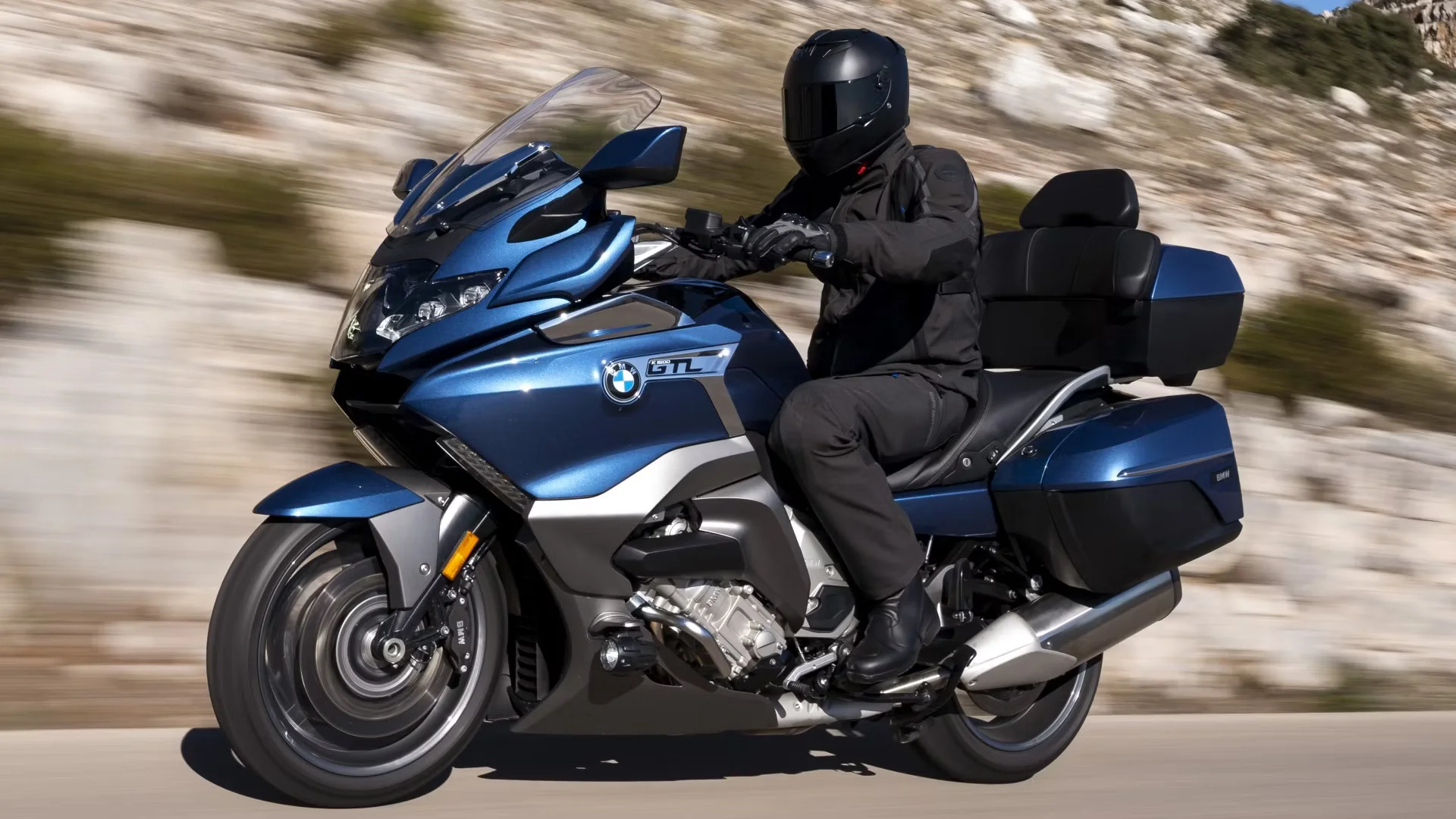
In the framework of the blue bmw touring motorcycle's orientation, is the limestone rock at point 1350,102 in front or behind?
behind

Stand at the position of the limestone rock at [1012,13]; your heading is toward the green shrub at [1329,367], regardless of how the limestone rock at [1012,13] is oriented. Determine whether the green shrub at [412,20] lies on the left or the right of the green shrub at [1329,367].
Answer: right

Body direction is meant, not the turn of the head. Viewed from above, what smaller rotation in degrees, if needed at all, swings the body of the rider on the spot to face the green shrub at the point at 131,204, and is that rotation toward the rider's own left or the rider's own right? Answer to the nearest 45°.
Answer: approximately 90° to the rider's own right

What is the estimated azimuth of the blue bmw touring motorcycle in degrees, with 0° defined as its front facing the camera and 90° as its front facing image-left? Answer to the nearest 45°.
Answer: approximately 45°

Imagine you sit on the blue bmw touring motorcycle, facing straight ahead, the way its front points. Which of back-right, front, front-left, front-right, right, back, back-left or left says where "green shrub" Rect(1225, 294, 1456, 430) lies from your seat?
back

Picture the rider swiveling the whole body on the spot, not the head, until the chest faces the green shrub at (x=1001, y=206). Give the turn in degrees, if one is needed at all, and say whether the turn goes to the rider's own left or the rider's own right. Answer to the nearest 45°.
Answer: approximately 135° to the rider's own right

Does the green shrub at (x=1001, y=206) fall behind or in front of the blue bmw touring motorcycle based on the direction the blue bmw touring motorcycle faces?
behind
